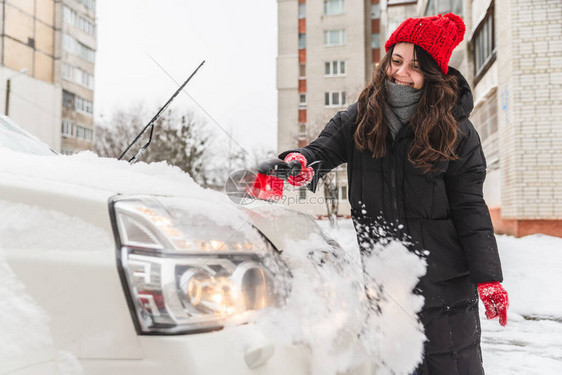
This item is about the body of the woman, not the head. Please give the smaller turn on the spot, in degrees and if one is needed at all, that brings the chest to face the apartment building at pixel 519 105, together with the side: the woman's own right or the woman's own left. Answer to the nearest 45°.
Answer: approximately 135° to the woman's own right

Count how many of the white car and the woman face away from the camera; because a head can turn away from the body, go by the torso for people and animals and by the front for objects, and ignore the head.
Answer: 0

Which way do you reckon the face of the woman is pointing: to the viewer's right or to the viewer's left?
to the viewer's left

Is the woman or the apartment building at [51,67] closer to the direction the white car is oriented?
the woman

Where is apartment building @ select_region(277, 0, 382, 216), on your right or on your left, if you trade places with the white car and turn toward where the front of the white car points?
on your left

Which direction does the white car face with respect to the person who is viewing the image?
facing the viewer and to the right of the viewer

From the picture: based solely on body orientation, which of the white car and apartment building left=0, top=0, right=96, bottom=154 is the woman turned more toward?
the white car

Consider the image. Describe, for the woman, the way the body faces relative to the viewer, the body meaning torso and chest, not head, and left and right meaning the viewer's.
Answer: facing the viewer and to the left of the viewer

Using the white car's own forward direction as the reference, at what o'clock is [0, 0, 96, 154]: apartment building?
The apartment building is roughly at 7 o'clock from the white car.

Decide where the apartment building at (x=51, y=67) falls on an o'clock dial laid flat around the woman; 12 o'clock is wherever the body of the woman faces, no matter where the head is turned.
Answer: The apartment building is roughly at 3 o'clock from the woman.

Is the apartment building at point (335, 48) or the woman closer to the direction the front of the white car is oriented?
the woman
